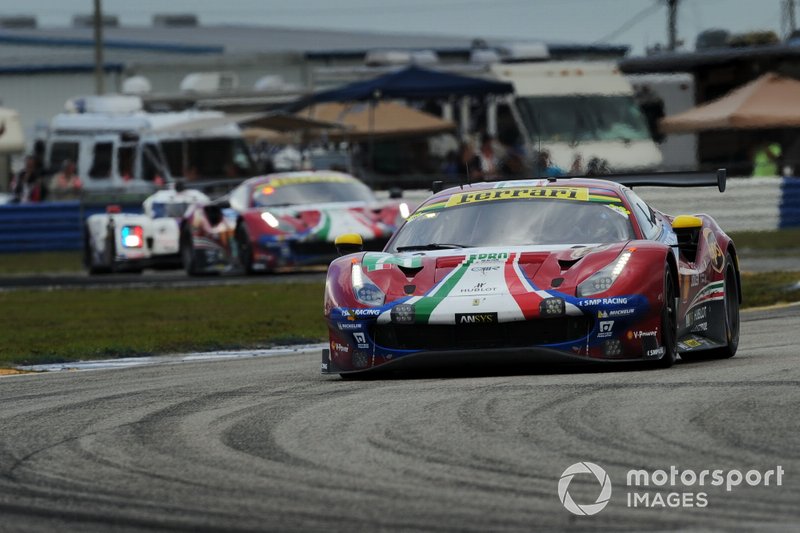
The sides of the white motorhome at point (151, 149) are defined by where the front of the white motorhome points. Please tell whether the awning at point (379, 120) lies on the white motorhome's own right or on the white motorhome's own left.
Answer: on the white motorhome's own left

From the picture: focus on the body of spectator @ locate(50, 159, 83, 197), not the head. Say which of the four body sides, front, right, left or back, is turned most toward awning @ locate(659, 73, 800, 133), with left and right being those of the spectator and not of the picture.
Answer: left

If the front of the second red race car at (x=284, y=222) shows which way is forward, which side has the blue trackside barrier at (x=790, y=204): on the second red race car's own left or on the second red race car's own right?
on the second red race car's own left

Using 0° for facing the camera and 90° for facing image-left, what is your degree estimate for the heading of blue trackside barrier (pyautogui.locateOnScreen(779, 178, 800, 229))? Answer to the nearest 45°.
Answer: approximately 0°

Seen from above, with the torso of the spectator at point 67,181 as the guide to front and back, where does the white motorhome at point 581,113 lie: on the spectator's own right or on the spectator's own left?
on the spectator's own left
